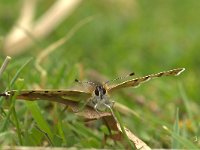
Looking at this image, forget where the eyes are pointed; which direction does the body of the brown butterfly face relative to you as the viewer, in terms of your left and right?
facing the viewer
